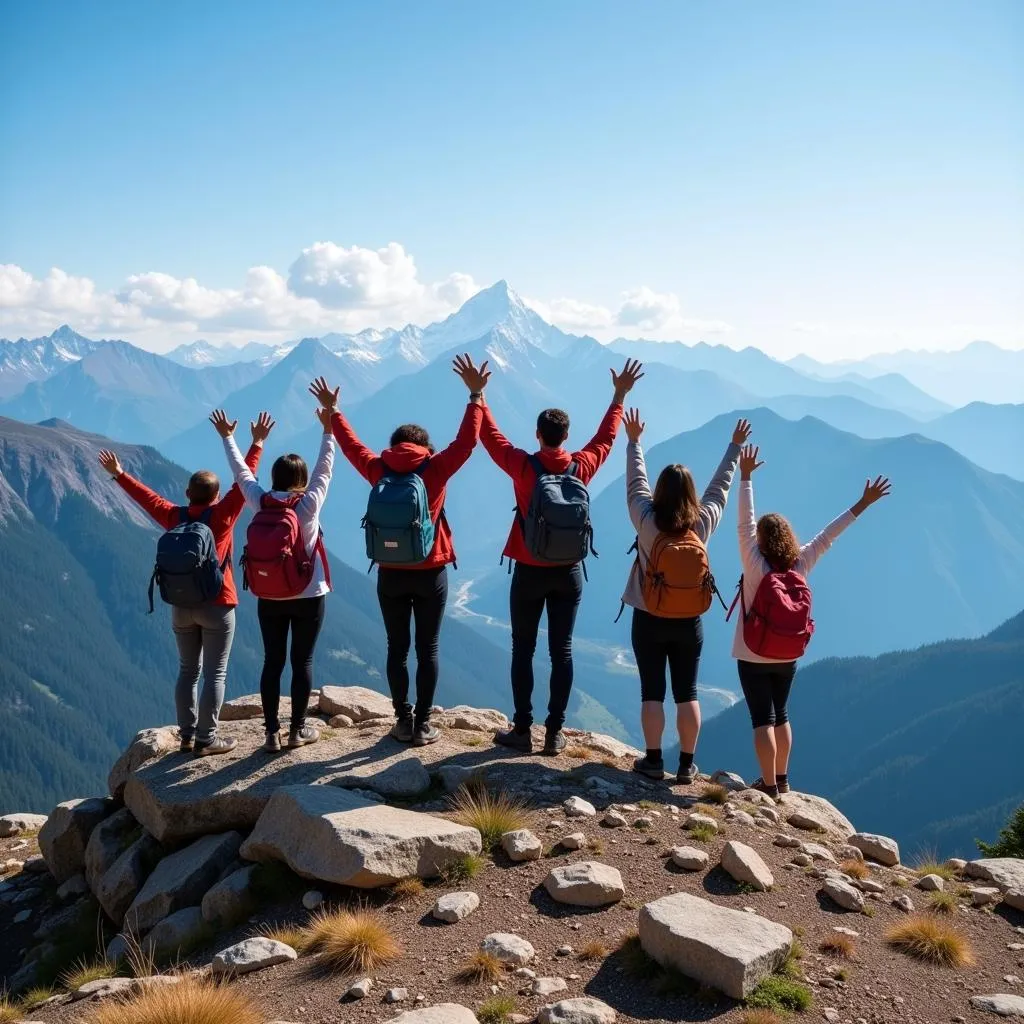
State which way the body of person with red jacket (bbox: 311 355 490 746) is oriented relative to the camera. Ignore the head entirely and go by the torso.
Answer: away from the camera

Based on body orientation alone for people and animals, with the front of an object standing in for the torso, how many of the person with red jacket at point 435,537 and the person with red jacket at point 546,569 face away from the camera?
2

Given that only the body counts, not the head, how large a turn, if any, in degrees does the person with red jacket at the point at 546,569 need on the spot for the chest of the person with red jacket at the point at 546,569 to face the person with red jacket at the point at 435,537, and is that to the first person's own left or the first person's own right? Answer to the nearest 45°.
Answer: approximately 90° to the first person's own left

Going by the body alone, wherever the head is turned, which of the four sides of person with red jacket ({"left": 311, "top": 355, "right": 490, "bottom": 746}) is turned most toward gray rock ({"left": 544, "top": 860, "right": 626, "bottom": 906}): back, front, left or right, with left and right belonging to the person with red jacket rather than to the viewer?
back

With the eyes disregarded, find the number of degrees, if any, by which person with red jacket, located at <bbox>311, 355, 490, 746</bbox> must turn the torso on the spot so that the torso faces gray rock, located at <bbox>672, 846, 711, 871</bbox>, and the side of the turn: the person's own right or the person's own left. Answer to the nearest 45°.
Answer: approximately 135° to the person's own right

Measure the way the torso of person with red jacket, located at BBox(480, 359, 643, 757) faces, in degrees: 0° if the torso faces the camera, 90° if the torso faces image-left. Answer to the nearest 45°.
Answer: approximately 180°

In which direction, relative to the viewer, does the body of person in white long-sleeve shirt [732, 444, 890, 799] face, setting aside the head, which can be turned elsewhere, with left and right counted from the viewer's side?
facing away from the viewer and to the left of the viewer

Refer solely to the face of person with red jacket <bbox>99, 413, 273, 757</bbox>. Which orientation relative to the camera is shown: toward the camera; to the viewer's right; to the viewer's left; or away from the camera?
away from the camera

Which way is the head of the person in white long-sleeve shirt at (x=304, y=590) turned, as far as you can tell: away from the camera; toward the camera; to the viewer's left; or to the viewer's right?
away from the camera

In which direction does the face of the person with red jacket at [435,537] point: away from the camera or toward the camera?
away from the camera

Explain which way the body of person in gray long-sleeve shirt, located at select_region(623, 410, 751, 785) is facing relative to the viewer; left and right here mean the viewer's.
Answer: facing away from the viewer and to the left of the viewer

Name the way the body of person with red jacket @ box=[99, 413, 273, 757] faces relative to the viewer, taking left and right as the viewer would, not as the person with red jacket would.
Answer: facing away from the viewer and to the right of the viewer

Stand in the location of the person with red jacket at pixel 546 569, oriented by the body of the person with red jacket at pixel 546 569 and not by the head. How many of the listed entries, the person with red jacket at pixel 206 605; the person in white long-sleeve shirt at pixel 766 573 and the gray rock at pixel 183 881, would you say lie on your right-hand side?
1

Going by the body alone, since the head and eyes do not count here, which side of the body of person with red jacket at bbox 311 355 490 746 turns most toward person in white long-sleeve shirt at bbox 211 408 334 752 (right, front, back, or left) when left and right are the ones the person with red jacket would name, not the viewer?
left
